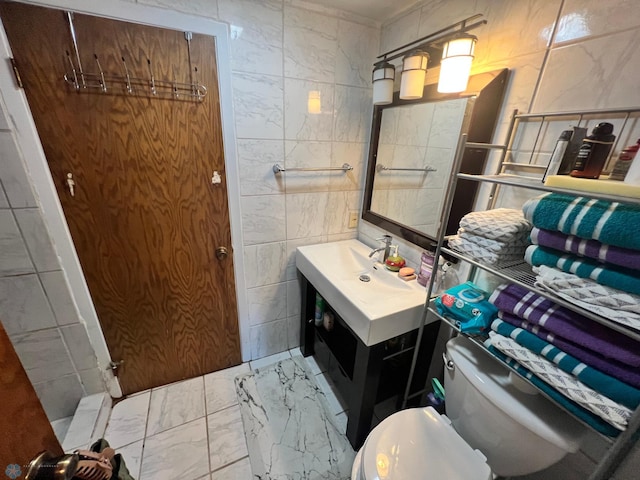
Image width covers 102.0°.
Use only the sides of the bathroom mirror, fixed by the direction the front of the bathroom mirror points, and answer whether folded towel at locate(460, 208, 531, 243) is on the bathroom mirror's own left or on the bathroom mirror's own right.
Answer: on the bathroom mirror's own left

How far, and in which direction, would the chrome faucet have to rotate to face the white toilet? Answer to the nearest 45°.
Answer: approximately 90° to its left

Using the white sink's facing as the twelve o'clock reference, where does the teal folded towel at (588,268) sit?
The teal folded towel is roughly at 9 o'clock from the white sink.

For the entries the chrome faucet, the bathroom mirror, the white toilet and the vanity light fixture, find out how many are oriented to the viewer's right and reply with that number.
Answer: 0

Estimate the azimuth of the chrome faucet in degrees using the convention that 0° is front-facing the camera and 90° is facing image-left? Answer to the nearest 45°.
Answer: approximately 45°

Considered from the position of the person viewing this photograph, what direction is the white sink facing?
facing the viewer and to the left of the viewer

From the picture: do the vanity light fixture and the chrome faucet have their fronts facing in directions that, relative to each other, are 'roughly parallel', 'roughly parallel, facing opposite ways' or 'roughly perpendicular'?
roughly parallel

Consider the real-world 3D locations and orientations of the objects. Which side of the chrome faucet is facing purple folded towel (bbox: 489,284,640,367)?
left

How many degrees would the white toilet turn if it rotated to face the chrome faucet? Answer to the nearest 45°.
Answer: approximately 90° to its right
